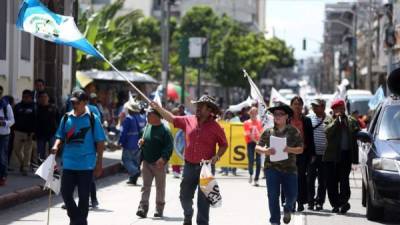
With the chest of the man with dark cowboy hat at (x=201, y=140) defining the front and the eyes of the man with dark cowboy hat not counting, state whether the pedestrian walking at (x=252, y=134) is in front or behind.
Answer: behind

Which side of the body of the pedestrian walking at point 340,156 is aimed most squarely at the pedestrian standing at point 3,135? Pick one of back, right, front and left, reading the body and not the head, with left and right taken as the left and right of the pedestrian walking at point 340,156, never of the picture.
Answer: right

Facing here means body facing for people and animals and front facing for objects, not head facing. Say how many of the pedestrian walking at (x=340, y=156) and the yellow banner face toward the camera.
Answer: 2
